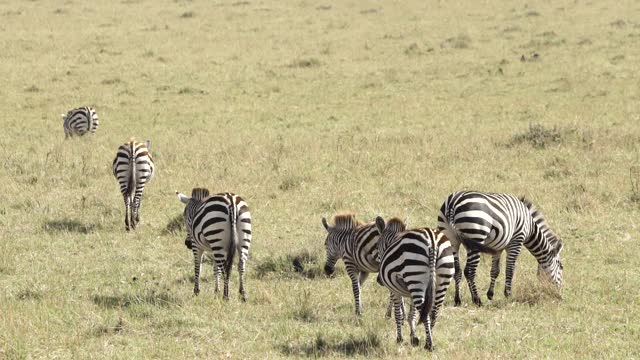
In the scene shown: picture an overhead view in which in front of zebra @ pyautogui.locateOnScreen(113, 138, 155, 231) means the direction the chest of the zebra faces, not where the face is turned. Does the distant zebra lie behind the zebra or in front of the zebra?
in front

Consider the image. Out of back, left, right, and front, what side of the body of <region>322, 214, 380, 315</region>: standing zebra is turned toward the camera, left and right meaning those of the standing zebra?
left

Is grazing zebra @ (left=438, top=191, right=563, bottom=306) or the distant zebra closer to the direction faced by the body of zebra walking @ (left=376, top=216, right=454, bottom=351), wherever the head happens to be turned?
the distant zebra

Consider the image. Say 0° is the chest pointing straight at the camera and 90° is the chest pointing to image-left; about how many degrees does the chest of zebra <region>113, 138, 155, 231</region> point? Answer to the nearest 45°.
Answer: approximately 180°

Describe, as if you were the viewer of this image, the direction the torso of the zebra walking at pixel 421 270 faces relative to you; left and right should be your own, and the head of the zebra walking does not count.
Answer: facing away from the viewer and to the left of the viewer

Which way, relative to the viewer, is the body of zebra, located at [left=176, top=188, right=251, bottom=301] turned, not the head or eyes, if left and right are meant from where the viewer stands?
facing away from the viewer and to the left of the viewer

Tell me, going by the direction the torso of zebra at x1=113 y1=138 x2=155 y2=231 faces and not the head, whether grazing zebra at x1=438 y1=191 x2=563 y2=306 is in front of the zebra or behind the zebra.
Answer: behind

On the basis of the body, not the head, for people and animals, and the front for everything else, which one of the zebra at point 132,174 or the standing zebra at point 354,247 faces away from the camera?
the zebra

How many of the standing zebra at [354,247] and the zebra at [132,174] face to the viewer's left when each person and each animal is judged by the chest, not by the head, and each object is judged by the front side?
1
